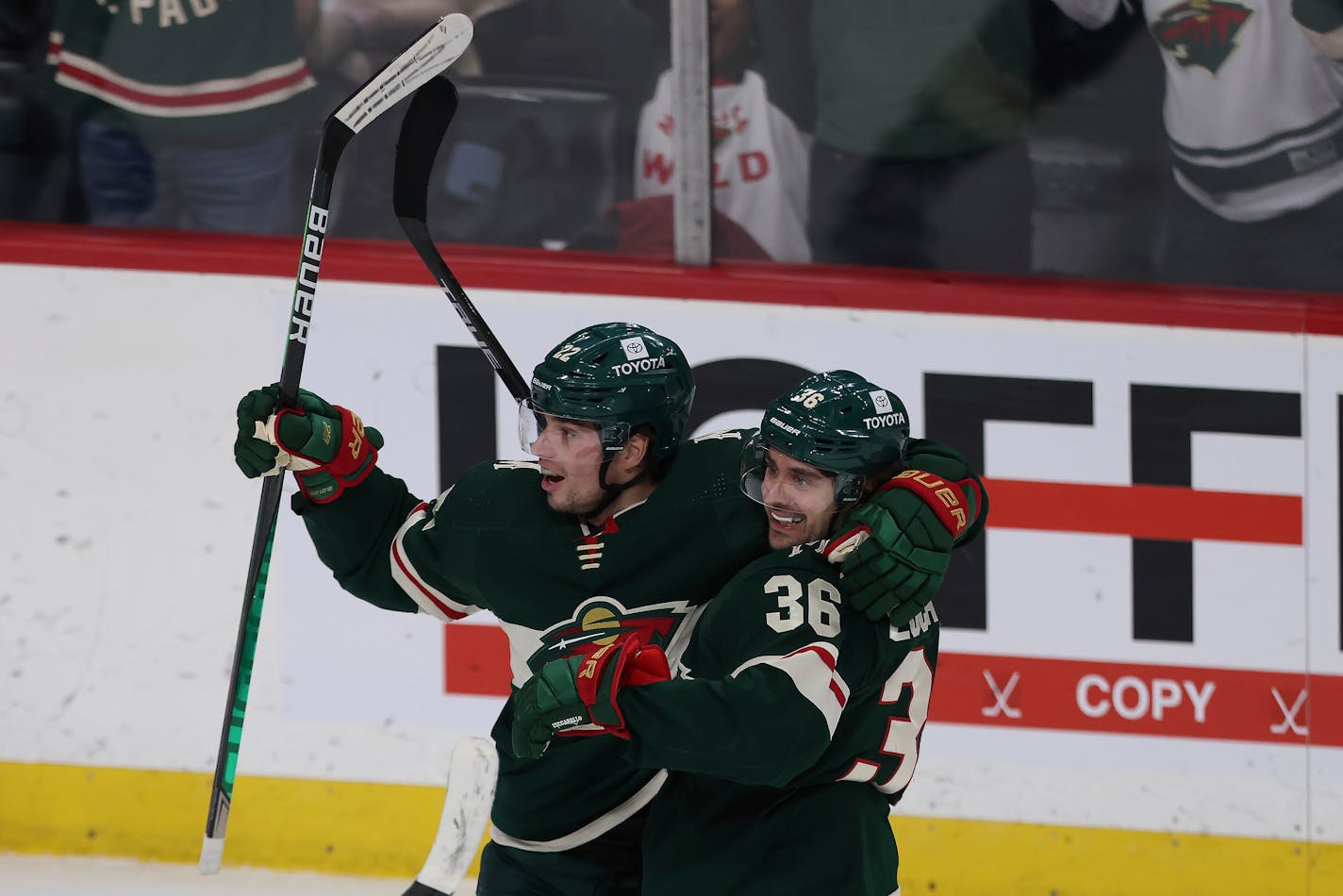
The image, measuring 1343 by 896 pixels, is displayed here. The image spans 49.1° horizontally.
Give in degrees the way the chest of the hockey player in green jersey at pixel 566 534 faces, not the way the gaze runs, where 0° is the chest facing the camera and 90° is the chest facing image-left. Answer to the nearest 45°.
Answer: approximately 45°

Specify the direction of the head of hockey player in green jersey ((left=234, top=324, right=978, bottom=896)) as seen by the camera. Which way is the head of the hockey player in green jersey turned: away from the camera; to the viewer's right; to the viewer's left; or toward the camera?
to the viewer's left

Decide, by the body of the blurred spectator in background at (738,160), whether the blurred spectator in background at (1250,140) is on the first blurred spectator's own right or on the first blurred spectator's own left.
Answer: on the first blurred spectator's own left

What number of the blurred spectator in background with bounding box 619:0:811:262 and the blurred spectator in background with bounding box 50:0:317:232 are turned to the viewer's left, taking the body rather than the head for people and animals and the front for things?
0

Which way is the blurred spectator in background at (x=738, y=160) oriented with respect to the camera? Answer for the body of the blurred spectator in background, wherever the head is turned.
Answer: toward the camera

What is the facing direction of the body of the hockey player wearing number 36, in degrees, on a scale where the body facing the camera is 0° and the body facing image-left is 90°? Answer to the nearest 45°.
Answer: approximately 90°

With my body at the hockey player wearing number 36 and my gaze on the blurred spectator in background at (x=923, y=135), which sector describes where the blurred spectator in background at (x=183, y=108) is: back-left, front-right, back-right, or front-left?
front-left

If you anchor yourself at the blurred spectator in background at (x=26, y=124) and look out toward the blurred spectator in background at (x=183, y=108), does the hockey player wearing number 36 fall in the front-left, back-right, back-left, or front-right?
front-right

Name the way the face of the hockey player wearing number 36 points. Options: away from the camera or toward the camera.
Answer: toward the camera
